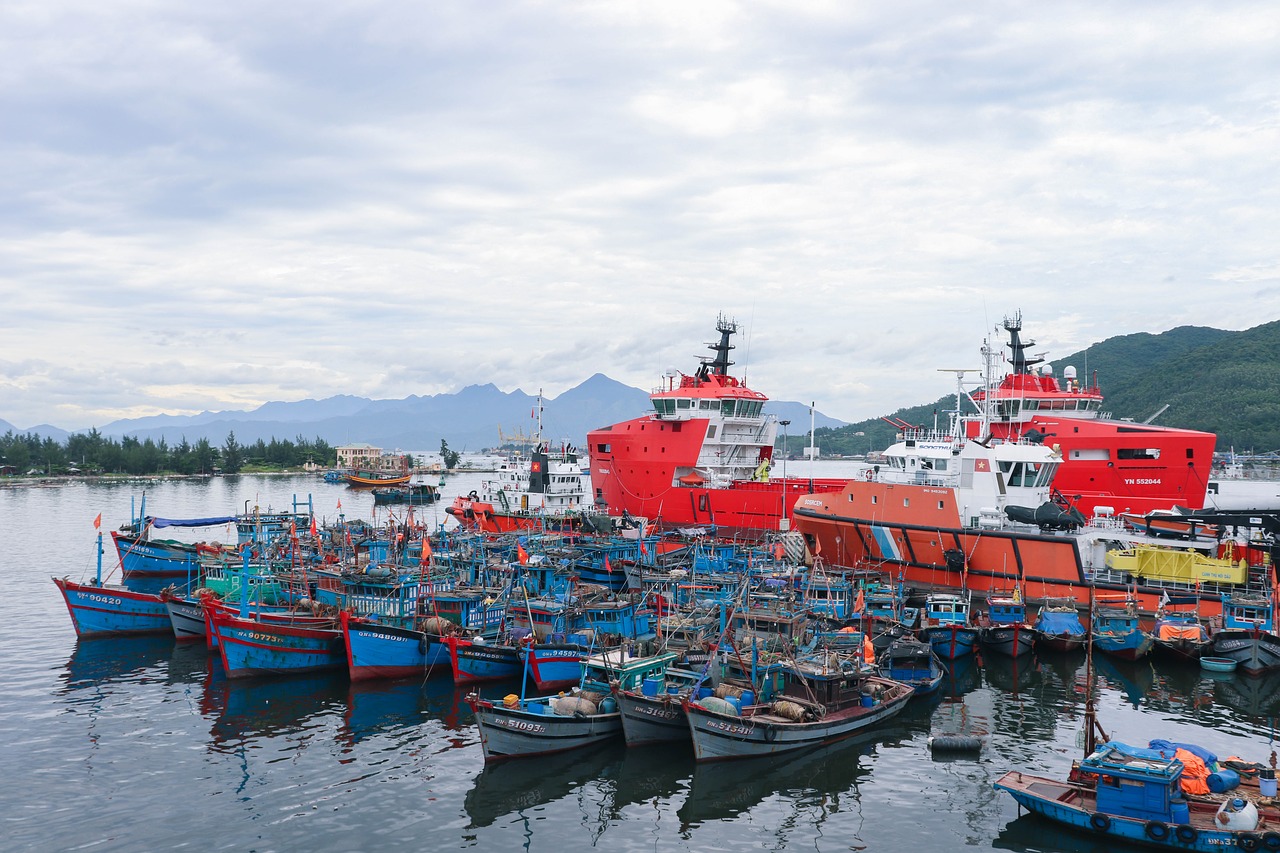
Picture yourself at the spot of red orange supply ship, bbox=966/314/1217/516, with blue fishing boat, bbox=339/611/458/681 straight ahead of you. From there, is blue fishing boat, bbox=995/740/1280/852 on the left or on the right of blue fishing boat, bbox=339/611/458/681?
left

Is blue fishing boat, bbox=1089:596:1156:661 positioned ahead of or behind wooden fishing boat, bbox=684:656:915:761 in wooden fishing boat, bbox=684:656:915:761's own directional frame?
behind

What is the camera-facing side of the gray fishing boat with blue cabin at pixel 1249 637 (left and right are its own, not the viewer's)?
front

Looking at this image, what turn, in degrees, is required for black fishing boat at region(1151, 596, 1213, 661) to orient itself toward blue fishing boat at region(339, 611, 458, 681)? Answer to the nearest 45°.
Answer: approximately 45° to its right

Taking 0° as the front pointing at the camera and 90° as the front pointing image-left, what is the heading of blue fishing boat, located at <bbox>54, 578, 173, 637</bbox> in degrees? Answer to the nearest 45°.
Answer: approximately 45°

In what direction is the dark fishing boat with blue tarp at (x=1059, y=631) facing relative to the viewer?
toward the camera

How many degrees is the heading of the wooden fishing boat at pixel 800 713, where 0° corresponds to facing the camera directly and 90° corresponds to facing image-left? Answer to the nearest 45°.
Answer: approximately 45°

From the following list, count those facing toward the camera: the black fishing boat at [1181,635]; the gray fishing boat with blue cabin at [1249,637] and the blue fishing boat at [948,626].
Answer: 3

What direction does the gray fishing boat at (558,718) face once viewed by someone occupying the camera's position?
facing the viewer and to the left of the viewer

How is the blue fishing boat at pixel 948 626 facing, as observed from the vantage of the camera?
facing the viewer

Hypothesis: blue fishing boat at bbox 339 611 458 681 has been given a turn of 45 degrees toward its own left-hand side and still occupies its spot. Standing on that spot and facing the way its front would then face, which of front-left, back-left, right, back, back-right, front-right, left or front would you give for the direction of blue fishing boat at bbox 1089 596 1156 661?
left

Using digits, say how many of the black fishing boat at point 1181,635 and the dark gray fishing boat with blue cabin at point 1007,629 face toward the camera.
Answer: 2
